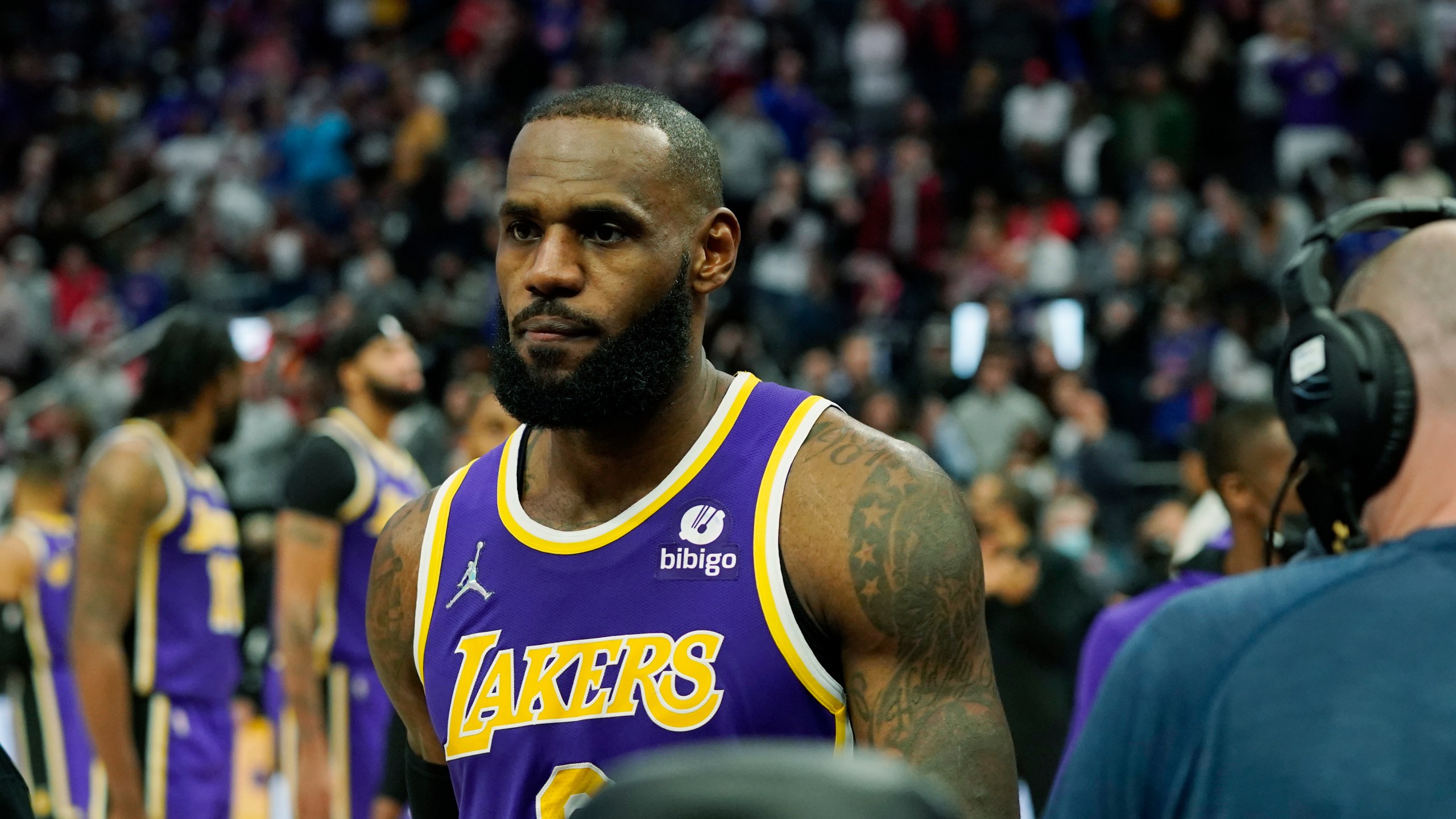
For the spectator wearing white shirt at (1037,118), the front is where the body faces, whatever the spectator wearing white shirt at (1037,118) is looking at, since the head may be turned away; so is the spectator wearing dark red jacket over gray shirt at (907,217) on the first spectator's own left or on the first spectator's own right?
on the first spectator's own right

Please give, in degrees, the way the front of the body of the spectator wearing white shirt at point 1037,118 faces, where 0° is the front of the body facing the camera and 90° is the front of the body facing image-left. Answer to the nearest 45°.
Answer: approximately 0°

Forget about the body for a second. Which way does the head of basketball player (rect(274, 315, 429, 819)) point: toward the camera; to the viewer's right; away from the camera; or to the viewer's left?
to the viewer's right

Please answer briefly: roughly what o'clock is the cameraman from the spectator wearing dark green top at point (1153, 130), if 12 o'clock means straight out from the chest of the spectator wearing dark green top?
The cameraman is roughly at 12 o'clock from the spectator wearing dark green top.

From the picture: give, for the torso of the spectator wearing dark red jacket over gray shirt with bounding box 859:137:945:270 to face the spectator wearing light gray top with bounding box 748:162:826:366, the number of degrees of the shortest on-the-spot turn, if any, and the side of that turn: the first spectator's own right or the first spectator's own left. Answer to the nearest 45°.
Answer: approximately 45° to the first spectator's own right

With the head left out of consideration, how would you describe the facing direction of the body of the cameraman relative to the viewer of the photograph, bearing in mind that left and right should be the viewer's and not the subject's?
facing away from the viewer

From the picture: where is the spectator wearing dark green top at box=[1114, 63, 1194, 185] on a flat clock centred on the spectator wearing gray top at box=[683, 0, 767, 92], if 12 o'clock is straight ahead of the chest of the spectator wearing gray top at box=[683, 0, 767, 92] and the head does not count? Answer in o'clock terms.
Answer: the spectator wearing dark green top at box=[1114, 63, 1194, 185] is roughly at 10 o'clock from the spectator wearing gray top at box=[683, 0, 767, 92].

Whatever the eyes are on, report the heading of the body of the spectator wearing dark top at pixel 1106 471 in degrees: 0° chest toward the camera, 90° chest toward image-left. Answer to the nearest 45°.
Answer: approximately 45°

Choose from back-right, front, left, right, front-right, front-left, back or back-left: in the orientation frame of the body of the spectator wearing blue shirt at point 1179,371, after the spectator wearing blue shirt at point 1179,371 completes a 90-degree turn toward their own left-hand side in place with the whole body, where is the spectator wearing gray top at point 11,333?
back-right

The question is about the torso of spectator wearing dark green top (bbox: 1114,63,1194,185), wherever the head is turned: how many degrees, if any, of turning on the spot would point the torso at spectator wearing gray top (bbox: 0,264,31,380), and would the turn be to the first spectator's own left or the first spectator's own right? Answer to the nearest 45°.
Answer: approximately 90° to the first spectator's own right

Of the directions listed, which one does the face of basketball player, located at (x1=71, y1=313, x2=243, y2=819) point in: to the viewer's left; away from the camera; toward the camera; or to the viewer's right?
to the viewer's right

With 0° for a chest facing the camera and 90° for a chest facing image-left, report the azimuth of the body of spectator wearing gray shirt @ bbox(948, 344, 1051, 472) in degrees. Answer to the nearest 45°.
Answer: approximately 0°

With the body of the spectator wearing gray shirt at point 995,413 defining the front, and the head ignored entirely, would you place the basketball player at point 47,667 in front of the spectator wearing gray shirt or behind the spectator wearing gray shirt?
in front
